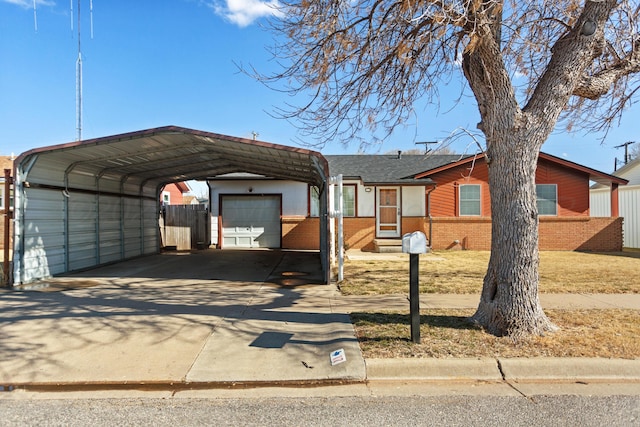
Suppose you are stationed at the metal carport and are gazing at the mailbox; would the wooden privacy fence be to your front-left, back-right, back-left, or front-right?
back-left

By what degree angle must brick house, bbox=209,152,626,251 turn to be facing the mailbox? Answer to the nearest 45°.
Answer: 0° — it already faces it

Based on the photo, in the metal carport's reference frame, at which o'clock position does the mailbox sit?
The mailbox is roughly at 11 o'clock from the metal carport.

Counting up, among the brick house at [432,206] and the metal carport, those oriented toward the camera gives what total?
2

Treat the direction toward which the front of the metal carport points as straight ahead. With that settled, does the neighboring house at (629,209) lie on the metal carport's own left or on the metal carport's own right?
on the metal carport's own left

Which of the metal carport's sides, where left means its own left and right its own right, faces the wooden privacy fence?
back

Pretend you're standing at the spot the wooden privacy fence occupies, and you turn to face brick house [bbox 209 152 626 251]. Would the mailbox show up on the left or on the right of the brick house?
right

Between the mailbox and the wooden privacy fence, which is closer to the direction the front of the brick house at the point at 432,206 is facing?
the mailbox

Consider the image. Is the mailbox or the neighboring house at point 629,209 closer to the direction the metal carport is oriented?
the mailbox

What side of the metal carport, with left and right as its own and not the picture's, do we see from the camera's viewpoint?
front

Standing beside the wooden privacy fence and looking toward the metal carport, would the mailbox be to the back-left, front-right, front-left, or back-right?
front-left

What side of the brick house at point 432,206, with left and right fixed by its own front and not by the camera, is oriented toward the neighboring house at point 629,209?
left

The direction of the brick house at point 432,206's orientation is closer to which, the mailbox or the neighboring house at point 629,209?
the mailbox

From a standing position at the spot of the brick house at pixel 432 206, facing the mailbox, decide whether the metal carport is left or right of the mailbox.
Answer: right

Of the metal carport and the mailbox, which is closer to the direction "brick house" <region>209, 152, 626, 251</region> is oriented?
the mailbox

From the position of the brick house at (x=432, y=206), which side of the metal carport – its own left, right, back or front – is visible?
left

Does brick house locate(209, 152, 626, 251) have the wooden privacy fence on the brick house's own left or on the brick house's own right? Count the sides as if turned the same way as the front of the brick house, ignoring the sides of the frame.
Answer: on the brick house's own right
